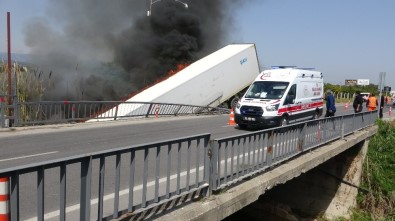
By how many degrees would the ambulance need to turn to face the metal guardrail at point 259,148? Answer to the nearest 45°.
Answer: approximately 45° to its left

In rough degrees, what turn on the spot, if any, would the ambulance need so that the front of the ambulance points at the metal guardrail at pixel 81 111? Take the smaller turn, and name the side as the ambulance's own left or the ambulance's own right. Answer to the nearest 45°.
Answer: approximately 45° to the ambulance's own right

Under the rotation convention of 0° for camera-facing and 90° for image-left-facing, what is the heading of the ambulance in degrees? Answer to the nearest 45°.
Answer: approximately 45°

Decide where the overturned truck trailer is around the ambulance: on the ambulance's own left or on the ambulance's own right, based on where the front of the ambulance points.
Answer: on the ambulance's own right

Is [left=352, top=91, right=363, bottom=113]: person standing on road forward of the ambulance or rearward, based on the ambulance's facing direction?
rearward

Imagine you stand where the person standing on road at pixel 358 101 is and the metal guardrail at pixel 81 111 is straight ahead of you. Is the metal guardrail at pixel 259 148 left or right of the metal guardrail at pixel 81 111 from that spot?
left

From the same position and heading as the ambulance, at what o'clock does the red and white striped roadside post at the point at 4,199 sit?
The red and white striped roadside post is roughly at 11 o'clock from the ambulance.
